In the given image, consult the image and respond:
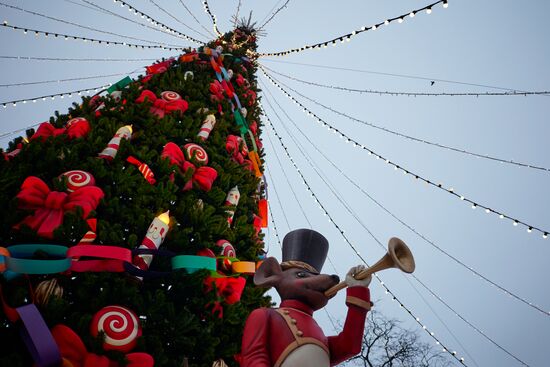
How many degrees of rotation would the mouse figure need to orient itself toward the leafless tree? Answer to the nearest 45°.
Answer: approximately 135° to its left

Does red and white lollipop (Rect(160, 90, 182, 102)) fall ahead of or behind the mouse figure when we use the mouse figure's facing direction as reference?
behind

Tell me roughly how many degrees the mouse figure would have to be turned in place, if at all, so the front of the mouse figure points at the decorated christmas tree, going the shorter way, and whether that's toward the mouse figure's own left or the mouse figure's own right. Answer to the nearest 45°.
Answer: approximately 135° to the mouse figure's own right

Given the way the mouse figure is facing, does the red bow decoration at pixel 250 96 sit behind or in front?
behind

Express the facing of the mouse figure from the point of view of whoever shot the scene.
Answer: facing the viewer and to the right of the viewer

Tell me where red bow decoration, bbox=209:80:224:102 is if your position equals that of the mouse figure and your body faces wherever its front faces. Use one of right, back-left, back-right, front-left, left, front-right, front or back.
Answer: back

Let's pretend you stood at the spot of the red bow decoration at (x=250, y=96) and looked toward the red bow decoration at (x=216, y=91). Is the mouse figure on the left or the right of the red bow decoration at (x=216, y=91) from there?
left
